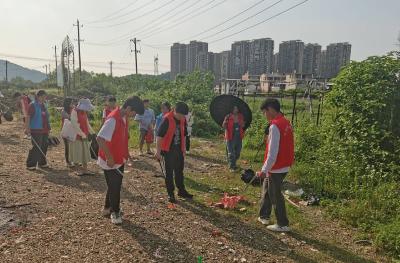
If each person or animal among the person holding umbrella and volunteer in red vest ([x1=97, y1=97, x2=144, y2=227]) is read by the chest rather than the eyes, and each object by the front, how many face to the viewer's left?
0

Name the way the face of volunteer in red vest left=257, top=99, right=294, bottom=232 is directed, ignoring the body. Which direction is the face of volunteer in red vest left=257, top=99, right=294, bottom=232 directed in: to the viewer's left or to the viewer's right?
to the viewer's left

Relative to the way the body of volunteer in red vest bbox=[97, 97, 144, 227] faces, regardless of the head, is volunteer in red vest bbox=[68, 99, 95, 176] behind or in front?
behind
